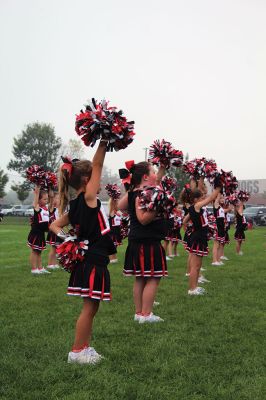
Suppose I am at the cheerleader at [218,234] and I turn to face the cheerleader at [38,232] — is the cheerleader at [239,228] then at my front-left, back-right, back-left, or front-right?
back-right

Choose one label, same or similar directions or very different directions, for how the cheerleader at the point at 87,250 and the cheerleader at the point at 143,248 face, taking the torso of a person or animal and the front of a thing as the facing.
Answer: same or similar directions

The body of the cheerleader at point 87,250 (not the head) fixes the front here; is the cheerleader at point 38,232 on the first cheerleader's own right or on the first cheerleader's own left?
on the first cheerleader's own left

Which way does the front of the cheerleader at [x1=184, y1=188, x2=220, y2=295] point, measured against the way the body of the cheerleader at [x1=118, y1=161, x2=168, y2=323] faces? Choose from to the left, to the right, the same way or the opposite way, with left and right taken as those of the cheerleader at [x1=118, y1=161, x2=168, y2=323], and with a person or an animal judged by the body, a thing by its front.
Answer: the same way

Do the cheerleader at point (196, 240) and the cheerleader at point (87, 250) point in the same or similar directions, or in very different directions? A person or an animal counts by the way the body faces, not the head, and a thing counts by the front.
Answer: same or similar directions
